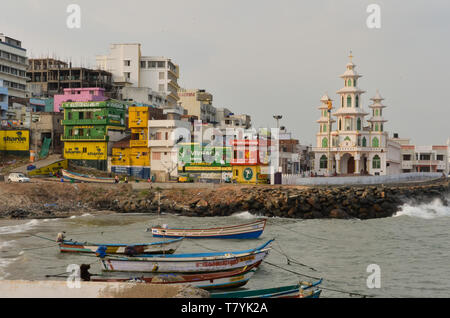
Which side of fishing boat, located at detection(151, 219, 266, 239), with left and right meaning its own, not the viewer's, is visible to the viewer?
right

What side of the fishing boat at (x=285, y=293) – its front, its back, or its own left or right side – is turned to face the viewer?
right

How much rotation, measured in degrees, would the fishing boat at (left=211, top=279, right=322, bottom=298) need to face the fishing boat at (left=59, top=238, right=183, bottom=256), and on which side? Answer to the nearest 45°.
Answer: approximately 135° to its left

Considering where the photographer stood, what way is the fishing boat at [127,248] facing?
facing to the right of the viewer

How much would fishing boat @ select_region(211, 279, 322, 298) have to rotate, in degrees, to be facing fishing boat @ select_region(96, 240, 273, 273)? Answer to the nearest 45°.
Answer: approximately 135° to its left

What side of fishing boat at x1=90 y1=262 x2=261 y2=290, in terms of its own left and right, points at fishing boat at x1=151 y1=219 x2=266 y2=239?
left

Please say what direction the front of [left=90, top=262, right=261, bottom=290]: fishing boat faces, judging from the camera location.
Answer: facing to the right of the viewer

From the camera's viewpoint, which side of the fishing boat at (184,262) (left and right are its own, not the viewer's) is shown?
right

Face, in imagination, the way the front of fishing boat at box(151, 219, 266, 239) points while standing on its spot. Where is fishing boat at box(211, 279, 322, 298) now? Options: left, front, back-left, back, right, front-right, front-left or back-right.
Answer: right
